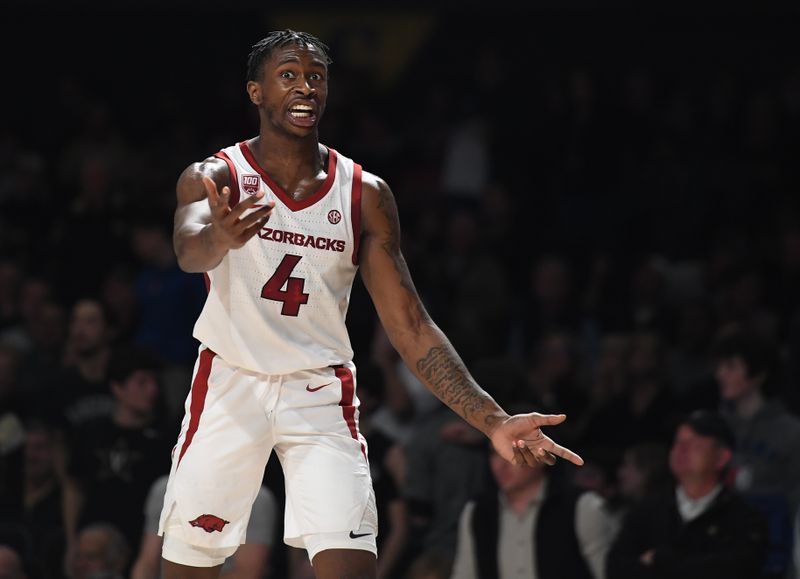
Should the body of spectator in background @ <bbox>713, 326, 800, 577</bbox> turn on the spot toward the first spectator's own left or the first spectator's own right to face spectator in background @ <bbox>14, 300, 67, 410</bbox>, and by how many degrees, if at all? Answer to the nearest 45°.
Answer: approximately 45° to the first spectator's own right

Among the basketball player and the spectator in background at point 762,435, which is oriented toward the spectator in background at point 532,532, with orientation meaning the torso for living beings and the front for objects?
the spectator in background at point 762,435

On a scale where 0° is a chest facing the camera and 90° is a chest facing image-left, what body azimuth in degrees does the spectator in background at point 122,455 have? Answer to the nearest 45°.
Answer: approximately 315°

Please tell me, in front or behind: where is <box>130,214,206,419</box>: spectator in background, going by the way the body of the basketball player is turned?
behind

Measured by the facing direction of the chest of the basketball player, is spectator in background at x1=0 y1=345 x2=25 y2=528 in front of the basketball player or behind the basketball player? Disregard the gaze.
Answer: behind

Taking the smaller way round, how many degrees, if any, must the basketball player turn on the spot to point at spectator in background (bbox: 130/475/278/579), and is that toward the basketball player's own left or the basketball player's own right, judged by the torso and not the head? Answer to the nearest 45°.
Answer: approximately 180°

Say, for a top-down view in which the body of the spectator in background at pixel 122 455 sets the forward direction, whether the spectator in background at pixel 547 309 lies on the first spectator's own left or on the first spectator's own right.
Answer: on the first spectator's own left
